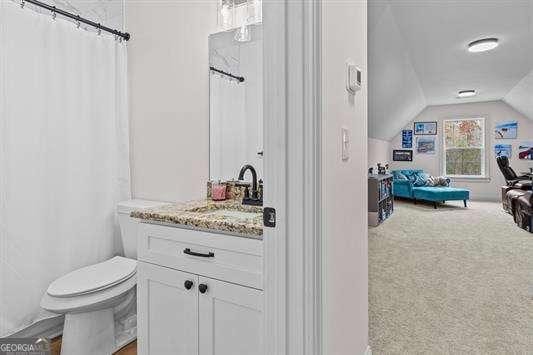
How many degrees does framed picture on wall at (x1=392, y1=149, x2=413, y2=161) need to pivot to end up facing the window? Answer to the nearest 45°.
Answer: approximately 90° to its left

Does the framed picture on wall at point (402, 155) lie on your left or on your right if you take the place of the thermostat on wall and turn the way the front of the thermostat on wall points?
on your left

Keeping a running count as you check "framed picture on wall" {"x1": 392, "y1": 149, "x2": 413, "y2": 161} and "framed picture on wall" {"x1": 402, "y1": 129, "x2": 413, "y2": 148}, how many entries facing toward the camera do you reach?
2

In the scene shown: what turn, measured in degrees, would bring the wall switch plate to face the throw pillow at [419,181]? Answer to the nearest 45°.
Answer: approximately 135° to its left

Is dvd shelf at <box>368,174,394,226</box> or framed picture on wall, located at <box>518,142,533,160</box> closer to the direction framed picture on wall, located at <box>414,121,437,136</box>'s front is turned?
the dvd shelf

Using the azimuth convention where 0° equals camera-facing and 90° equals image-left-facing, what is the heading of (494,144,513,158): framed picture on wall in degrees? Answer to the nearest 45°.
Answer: approximately 0°

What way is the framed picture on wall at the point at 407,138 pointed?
toward the camera

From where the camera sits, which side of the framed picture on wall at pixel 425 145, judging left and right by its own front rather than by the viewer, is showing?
front

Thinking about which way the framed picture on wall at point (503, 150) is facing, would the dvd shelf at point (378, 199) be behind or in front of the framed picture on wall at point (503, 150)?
in front

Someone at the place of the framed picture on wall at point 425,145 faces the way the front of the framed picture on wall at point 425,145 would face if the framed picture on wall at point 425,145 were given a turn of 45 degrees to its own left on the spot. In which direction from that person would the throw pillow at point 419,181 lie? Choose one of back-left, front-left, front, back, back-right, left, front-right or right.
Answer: front-right

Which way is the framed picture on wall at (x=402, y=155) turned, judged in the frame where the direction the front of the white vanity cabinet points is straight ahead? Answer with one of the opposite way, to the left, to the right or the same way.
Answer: the same way

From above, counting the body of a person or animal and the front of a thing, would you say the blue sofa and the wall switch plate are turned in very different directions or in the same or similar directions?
same or similar directions

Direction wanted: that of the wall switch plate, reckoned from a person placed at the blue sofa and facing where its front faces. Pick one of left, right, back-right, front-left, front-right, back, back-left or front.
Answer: front-right

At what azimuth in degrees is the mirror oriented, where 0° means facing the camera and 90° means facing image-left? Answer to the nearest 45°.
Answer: approximately 45°

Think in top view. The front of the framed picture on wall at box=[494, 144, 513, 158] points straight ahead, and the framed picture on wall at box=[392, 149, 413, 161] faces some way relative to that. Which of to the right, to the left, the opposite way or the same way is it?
the same way

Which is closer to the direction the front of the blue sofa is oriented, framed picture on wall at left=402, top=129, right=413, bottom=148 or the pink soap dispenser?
the pink soap dispenser

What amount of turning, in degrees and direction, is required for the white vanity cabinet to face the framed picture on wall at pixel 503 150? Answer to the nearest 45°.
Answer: approximately 180°
